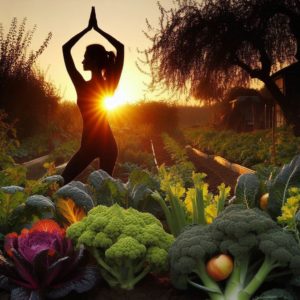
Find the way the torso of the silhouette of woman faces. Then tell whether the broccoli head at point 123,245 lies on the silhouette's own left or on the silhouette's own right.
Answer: on the silhouette's own left

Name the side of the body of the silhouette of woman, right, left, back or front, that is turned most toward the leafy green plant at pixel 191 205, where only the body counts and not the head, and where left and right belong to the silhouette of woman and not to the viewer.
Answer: left

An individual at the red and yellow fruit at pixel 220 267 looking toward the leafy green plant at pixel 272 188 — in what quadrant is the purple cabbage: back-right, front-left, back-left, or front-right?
back-left

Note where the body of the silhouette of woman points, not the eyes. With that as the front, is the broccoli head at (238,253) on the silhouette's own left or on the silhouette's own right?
on the silhouette's own left
